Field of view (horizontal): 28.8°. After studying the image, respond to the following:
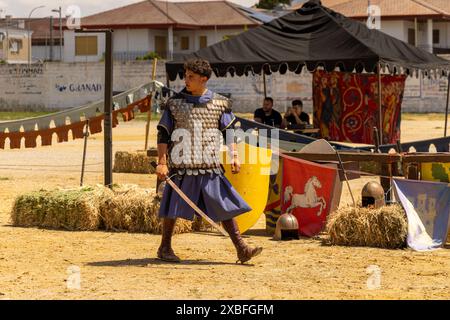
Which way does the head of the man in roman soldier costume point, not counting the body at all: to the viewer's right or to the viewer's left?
to the viewer's left

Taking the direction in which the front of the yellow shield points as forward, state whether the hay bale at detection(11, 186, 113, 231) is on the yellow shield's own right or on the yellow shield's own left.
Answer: on the yellow shield's own right

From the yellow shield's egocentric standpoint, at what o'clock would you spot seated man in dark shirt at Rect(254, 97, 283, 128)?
The seated man in dark shirt is roughly at 6 o'clock from the yellow shield.

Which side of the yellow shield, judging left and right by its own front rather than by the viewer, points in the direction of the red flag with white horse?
left

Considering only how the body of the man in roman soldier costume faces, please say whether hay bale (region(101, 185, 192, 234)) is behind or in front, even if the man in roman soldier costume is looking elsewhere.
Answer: behind

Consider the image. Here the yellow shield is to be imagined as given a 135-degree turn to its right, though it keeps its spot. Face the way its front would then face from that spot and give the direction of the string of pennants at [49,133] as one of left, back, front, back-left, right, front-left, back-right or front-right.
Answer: front

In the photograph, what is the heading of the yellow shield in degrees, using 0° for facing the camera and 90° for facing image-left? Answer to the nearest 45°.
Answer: approximately 0°

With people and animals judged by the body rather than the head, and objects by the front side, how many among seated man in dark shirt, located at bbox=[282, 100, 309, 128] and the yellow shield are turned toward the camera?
2

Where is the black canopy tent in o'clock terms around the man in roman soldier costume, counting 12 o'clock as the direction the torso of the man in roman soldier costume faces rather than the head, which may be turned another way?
The black canopy tent is roughly at 8 o'clock from the man in roman soldier costume.

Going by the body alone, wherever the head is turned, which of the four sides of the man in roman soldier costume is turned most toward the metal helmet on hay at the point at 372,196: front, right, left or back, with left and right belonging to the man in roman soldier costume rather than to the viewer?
left

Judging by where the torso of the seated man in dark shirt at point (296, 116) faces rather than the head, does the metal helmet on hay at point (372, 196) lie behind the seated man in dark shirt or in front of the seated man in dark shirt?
in front
